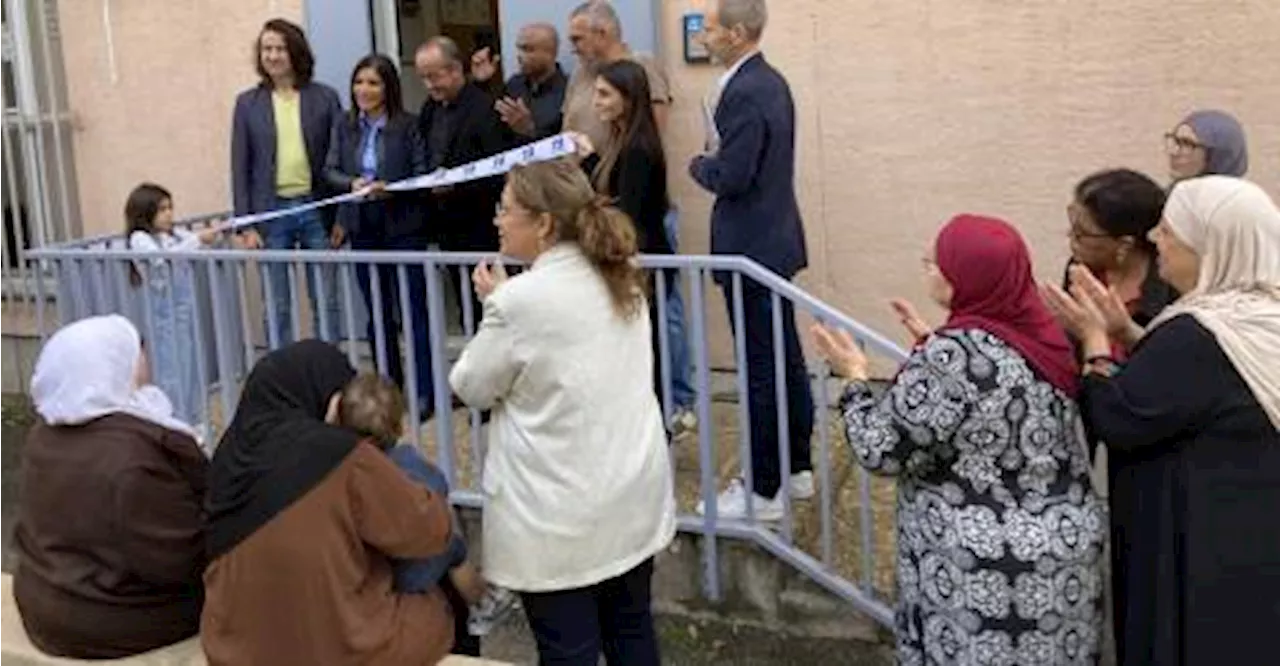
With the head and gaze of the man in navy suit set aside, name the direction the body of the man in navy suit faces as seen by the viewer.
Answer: to the viewer's left

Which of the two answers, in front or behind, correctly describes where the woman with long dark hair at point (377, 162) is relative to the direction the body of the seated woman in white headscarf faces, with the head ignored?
in front

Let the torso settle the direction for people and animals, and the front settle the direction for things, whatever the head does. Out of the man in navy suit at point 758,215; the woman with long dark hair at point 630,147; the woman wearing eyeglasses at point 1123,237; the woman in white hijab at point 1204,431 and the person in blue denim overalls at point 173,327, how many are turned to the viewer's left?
4

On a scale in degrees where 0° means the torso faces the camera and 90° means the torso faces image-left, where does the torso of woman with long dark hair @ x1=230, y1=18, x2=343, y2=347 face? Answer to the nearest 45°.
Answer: approximately 0°

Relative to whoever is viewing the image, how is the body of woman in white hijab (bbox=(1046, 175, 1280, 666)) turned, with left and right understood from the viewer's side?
facing to the left of the viewer

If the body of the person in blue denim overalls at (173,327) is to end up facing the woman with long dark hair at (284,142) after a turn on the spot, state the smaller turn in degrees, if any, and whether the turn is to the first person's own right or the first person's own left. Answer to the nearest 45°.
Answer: approximately 45° to the first person's own left

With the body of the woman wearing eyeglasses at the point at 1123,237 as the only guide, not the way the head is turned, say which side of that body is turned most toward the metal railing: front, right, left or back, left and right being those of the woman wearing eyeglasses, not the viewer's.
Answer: front

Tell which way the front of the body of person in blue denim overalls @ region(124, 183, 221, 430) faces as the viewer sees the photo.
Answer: to the viewer's right

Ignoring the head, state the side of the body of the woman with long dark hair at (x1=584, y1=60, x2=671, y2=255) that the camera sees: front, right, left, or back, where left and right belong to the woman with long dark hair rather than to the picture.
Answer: left

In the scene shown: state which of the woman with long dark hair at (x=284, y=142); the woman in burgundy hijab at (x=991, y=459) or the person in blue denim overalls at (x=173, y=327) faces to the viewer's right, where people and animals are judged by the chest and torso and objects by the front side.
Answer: the person in blue denim overalls

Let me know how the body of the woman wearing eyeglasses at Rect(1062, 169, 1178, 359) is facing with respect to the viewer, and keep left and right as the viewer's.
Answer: facing to the left of the viewer

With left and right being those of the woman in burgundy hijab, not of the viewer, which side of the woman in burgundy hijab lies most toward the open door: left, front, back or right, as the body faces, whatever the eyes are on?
front

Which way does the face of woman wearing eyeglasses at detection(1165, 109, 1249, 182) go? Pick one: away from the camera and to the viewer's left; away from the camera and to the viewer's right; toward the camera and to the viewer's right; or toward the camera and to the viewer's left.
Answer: toward the camera and to the viewer's left

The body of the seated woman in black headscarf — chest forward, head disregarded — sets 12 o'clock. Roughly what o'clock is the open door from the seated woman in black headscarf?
The open door is roughly at 11 o'clock from the seated woman in black headscarf.

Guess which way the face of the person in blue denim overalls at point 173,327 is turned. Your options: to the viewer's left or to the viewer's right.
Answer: to the viewer's right

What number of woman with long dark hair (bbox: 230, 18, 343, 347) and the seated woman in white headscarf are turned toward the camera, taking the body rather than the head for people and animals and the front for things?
1

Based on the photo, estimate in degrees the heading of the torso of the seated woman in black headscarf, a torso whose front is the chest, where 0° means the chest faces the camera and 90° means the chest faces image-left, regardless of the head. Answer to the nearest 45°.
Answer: approximately 225°

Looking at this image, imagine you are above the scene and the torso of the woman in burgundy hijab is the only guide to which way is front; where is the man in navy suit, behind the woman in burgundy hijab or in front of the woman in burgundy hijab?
in front
